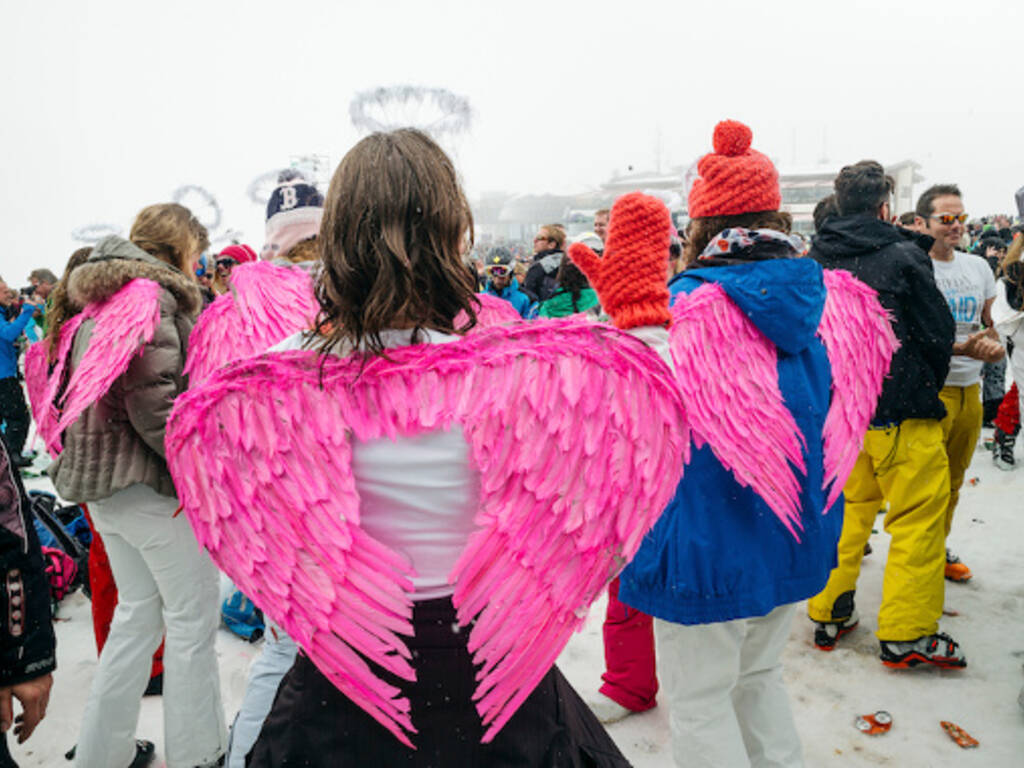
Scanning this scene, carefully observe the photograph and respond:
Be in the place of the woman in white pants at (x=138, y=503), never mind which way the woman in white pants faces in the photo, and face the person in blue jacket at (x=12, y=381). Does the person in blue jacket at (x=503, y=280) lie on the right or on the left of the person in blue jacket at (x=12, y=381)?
right

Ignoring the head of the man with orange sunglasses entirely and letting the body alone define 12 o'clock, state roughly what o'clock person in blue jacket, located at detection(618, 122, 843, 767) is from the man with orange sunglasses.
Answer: The person in blue jacket is roughly at 2 o'clock from the man with orange sunglasses.

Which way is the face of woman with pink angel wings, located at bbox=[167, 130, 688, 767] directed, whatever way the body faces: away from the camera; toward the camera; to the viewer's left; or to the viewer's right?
away from the camera

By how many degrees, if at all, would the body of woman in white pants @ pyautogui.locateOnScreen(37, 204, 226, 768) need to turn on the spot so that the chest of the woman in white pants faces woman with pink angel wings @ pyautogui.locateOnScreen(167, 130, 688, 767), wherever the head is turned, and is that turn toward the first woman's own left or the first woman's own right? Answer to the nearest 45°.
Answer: approximately 135° to the first woman's own right

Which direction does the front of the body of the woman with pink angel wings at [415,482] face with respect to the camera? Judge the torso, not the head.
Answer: away from the camera

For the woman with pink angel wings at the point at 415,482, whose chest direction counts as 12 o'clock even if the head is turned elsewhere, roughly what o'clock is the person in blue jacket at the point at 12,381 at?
The person in blue jacket is roughly at 11 o'clock from the woman with pink angel wings.

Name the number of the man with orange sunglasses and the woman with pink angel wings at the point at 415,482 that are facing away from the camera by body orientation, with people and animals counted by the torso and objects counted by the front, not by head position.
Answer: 1

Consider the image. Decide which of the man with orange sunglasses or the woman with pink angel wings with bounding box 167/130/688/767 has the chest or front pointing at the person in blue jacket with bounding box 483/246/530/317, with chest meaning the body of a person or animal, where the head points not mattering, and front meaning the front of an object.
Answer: the woman with pink angel wings

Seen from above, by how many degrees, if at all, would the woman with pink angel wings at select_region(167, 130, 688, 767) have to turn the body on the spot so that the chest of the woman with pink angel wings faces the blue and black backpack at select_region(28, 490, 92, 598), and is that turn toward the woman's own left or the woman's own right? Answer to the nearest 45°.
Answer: approximately 45° to the woman's own left

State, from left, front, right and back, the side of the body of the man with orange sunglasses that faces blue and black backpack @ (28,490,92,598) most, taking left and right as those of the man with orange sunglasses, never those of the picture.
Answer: right

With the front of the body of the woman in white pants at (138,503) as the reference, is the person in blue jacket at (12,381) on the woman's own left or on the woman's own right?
on the woman's own left

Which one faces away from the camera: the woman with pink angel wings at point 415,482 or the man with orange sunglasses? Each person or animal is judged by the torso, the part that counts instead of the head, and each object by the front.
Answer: the woman with pink angel wings

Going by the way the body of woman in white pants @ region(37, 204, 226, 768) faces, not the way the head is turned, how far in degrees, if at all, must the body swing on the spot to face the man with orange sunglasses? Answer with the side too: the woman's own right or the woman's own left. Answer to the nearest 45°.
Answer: approximately 45° to the woman's own right

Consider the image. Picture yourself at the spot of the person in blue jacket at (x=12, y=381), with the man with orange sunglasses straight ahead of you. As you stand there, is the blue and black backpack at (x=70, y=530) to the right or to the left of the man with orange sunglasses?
right

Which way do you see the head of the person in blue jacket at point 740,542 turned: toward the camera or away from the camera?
away from the camera

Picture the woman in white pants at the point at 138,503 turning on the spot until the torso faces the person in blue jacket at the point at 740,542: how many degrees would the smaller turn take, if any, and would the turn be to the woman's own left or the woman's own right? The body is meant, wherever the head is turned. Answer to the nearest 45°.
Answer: approximately 90° to the woman's own right

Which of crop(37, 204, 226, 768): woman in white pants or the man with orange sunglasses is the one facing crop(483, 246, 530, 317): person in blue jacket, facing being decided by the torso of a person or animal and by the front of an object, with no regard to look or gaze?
the woman in white pants

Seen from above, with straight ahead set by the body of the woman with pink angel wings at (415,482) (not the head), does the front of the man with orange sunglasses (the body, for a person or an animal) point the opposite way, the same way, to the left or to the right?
the opposite way

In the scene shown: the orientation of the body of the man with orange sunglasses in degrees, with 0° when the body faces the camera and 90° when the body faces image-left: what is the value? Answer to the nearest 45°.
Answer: approximately 315°
